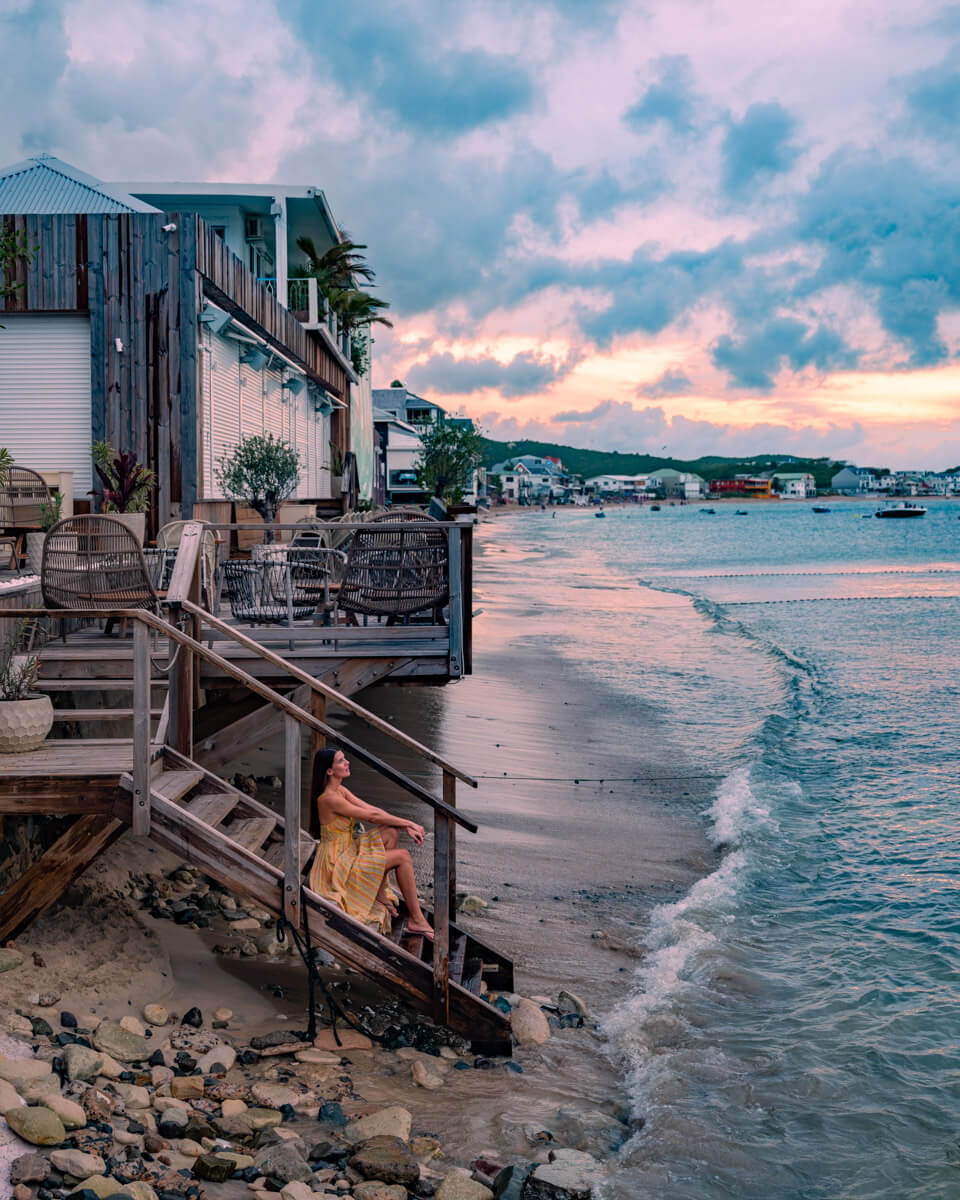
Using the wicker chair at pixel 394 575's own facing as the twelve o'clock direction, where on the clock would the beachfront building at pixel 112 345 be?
The beachfront building is roughly at 11 o'clock from the wicker chair.

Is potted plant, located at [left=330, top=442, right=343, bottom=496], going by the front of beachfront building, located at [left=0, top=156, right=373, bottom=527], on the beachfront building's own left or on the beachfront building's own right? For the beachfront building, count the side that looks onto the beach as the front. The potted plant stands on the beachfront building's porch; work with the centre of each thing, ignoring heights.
on the beachfront building's own left

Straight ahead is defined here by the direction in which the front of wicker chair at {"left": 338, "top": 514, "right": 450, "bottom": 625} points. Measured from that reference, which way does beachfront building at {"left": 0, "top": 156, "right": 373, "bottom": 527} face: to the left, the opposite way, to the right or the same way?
to the right

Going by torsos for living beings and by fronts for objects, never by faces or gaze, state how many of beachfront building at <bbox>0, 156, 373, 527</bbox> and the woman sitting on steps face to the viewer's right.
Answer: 2

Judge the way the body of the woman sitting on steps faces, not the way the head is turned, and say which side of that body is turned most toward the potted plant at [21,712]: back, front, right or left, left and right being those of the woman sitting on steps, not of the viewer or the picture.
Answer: back

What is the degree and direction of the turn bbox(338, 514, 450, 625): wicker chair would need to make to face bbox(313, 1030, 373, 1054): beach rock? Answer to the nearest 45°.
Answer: approximately 180°

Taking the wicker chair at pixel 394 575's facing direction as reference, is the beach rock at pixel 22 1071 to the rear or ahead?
to the rear

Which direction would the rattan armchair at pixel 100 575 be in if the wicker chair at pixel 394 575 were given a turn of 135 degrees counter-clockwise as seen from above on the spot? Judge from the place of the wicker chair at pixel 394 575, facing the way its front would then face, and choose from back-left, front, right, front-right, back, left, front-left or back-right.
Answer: front

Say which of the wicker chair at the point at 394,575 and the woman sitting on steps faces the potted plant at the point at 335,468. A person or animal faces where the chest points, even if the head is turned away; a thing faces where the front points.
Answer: the wicker chair

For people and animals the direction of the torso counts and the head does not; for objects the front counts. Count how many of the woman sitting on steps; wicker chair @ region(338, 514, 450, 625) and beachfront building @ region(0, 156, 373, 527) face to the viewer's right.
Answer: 2

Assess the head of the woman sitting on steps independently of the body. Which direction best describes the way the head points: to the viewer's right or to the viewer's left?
to the viewer's right

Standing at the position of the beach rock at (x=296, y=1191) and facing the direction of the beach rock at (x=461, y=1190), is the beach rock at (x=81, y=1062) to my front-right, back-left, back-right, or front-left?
back-left

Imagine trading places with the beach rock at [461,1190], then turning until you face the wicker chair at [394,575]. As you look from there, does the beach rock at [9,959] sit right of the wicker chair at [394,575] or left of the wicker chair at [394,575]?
left

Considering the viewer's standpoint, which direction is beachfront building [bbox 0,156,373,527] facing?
facing to the right of the viewer

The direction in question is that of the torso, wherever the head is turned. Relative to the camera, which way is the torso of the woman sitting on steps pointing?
to the viewer's right

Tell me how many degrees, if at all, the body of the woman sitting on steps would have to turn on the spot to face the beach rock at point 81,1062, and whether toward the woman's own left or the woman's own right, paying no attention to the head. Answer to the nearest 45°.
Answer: approximately 135° to the woman's own right

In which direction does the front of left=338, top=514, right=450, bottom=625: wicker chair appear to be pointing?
away from the camera

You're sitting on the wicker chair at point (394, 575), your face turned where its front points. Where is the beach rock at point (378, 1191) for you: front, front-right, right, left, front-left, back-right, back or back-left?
back

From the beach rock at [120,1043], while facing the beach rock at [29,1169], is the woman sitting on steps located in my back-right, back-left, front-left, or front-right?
back-left
